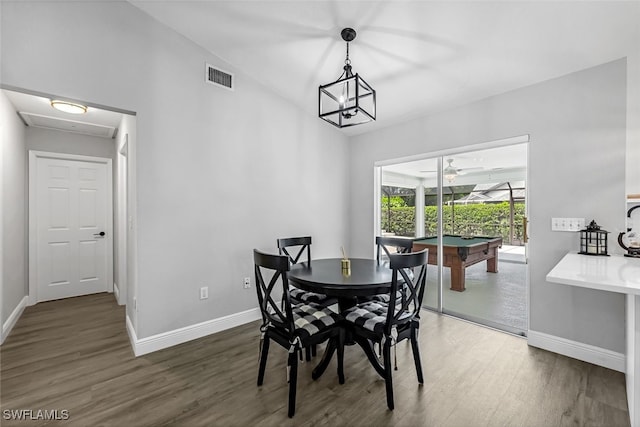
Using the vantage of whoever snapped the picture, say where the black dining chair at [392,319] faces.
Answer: facing away from the viewer and to the left of the viewer

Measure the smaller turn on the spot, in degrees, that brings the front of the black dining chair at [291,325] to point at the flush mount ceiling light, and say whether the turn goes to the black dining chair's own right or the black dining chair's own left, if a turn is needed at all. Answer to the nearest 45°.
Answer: approximately 90° to the black dining chair's own left

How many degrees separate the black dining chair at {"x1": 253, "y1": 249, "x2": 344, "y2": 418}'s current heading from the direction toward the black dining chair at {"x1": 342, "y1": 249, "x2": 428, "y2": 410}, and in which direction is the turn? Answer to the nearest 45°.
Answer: approximately 45° to its right

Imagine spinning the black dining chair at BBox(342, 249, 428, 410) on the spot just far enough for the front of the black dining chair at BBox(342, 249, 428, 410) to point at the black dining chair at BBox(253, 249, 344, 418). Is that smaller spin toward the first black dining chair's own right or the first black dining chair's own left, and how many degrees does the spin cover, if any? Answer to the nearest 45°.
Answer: approximately 45° to the first black dining chair's own left

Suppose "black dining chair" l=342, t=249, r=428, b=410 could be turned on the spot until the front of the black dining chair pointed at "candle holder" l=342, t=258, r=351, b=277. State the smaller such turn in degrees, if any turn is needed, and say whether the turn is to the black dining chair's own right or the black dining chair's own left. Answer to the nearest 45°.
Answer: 0° — it already faces it

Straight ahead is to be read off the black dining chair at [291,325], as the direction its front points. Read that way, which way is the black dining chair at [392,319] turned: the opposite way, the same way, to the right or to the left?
to the left

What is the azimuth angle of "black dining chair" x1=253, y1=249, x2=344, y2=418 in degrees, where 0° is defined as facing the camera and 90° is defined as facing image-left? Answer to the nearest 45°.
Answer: approximately 225°

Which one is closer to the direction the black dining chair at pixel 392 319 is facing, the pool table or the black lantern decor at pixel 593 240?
the pool table

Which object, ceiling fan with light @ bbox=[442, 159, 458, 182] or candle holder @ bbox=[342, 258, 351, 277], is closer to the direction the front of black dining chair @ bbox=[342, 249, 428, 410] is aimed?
the candle holder
